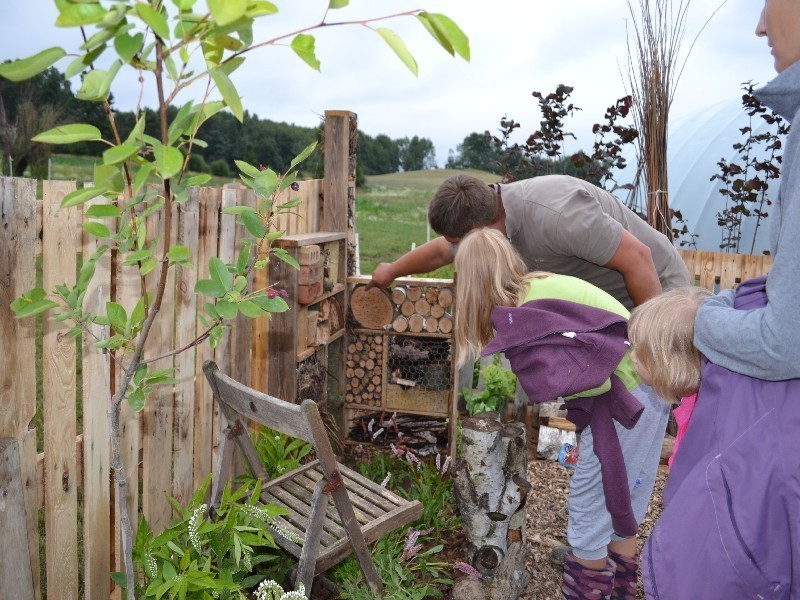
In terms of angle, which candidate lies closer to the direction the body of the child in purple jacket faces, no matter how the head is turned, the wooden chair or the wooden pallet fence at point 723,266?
the wooden chair

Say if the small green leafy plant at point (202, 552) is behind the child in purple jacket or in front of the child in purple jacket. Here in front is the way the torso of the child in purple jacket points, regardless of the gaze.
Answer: in front

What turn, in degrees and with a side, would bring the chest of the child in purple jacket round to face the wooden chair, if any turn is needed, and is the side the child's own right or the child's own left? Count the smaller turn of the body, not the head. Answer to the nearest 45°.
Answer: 0° — they already face it

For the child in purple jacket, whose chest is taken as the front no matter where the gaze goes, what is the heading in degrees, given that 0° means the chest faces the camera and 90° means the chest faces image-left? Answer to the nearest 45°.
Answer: approximately 90°

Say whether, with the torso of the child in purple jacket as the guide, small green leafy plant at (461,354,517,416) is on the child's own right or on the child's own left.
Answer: on the child's own right
